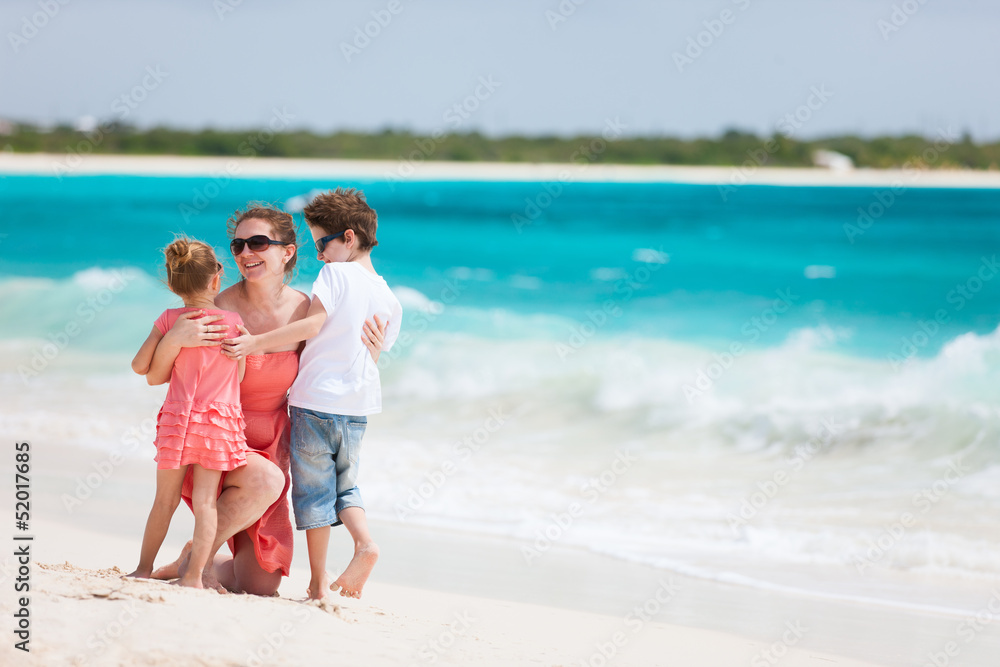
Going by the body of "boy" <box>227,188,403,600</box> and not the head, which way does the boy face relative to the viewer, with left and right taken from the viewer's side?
facing away from the viewer and to the left of the viewer

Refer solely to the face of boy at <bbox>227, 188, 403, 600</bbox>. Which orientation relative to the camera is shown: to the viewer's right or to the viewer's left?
to the viewer's left

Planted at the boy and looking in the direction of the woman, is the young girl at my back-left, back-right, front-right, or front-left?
front-left
